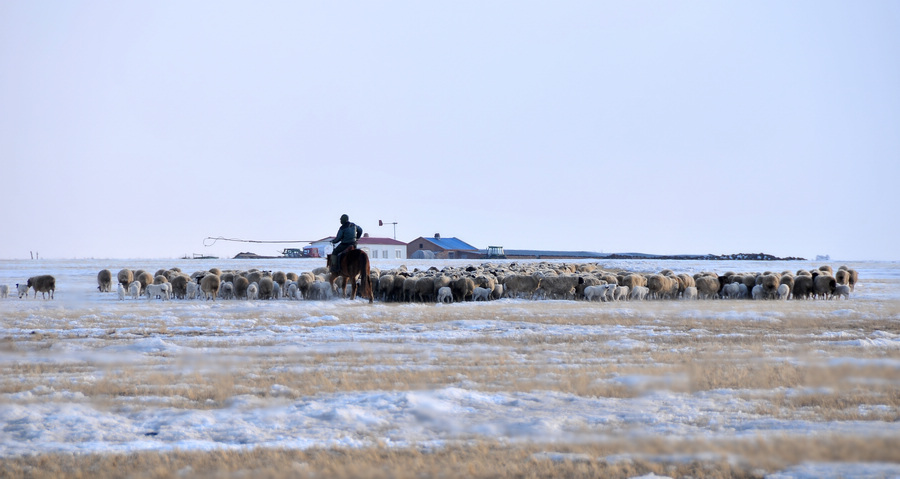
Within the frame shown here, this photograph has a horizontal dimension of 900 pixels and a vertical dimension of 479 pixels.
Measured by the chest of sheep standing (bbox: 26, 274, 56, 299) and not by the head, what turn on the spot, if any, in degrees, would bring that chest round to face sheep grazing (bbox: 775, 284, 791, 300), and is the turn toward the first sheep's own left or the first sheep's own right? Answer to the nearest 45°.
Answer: approximately 135° to the first sheep's own left

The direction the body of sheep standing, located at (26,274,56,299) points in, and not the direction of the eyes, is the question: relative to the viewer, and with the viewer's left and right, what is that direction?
facing to the left of the viewer

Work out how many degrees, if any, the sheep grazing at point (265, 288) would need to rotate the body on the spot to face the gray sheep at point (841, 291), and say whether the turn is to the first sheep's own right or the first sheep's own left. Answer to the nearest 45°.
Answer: approximately 90° to the first sheep's own right

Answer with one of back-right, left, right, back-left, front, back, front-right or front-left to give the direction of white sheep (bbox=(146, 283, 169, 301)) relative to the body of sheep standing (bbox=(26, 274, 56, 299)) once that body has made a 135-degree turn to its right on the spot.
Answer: right

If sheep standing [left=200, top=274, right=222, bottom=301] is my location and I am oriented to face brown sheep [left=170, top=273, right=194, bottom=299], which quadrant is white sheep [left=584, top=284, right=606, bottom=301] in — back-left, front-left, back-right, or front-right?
back-right

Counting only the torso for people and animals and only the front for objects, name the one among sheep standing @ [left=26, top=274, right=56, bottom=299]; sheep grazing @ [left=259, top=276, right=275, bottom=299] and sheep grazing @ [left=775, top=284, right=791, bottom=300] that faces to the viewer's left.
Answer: sheep standing @ [left=26, top=274, right=56, bottom=299]

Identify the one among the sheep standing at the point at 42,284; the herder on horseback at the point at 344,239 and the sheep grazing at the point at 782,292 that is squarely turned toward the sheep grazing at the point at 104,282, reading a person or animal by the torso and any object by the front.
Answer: the herder on horseback
